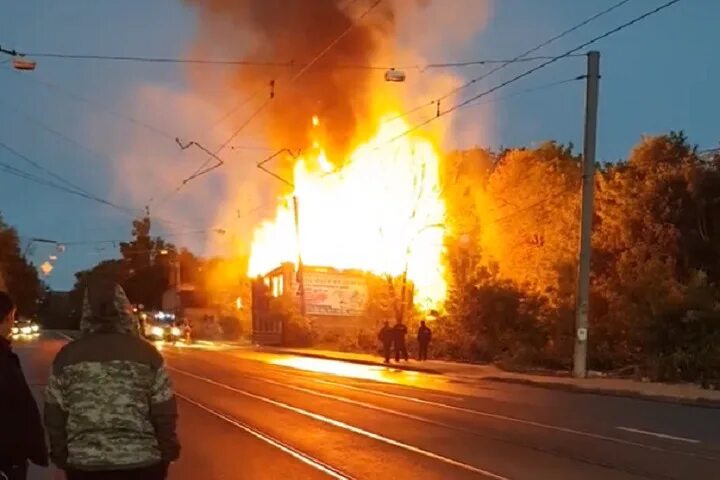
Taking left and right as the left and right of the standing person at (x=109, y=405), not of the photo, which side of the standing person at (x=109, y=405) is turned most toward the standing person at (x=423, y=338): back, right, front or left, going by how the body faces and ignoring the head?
front

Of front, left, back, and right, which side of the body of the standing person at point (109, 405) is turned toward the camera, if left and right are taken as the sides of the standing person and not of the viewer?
back

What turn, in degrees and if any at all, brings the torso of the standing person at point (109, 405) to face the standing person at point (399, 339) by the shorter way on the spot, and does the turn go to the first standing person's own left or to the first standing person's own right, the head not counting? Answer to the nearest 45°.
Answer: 0° — they already face them

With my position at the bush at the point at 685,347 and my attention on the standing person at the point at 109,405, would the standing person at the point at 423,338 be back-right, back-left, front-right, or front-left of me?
back-right

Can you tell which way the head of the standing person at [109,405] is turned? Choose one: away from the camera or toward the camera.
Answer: away from the camera

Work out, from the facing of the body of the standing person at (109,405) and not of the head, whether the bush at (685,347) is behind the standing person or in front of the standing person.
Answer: in front
